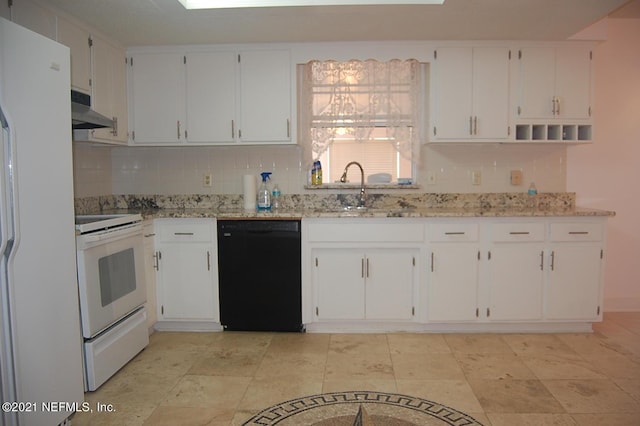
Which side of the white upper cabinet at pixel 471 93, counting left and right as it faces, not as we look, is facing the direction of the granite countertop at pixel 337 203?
right

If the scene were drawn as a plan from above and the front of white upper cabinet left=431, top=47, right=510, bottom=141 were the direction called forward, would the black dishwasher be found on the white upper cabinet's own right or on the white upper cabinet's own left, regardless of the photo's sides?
on the white upper cabinet's own right

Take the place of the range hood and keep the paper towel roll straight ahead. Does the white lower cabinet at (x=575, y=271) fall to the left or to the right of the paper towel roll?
right

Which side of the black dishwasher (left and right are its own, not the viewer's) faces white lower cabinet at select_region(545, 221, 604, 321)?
left

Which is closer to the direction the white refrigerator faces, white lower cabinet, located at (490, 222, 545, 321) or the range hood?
the white lower cabinet

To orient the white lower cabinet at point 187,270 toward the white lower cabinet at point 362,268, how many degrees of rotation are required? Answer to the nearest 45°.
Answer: approximately 90° to its left

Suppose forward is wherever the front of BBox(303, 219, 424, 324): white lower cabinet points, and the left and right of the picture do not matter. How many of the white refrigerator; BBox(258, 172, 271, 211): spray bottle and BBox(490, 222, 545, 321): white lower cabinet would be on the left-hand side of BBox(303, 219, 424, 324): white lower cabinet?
1
